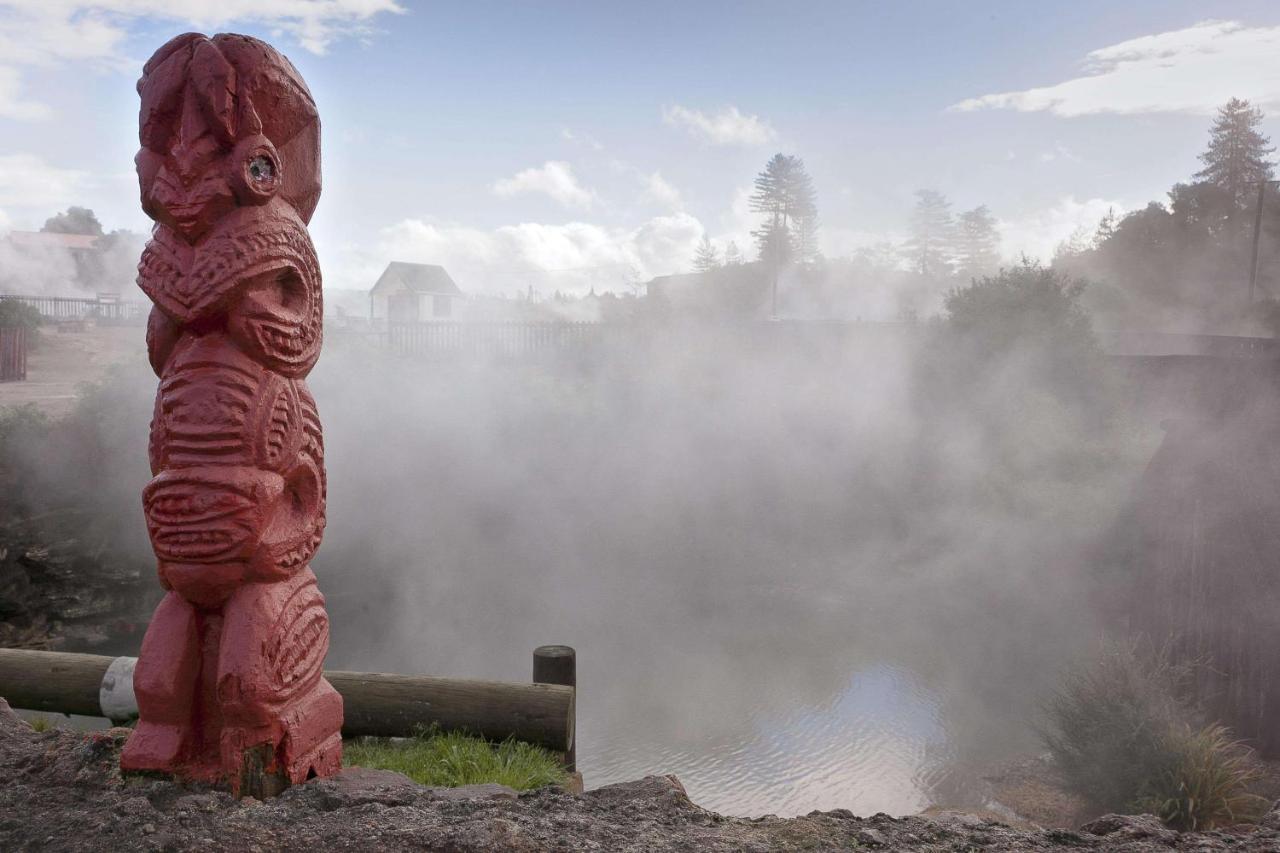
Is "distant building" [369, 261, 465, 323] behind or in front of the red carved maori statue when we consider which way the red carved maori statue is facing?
behind

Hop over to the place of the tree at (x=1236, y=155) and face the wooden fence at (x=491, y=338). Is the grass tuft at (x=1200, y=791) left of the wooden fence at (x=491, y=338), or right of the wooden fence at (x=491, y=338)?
left

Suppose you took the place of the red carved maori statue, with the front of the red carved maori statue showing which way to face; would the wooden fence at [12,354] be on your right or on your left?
on your right

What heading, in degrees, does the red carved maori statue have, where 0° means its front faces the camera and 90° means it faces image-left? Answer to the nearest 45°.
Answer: approximately 45°

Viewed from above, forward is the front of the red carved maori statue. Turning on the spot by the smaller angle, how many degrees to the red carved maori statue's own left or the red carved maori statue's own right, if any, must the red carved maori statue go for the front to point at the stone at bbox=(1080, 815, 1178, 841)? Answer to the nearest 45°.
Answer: approximately 135° to the red carved maori statue's own left

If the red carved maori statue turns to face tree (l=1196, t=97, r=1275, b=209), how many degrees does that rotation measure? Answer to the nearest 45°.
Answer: approximately 180°
